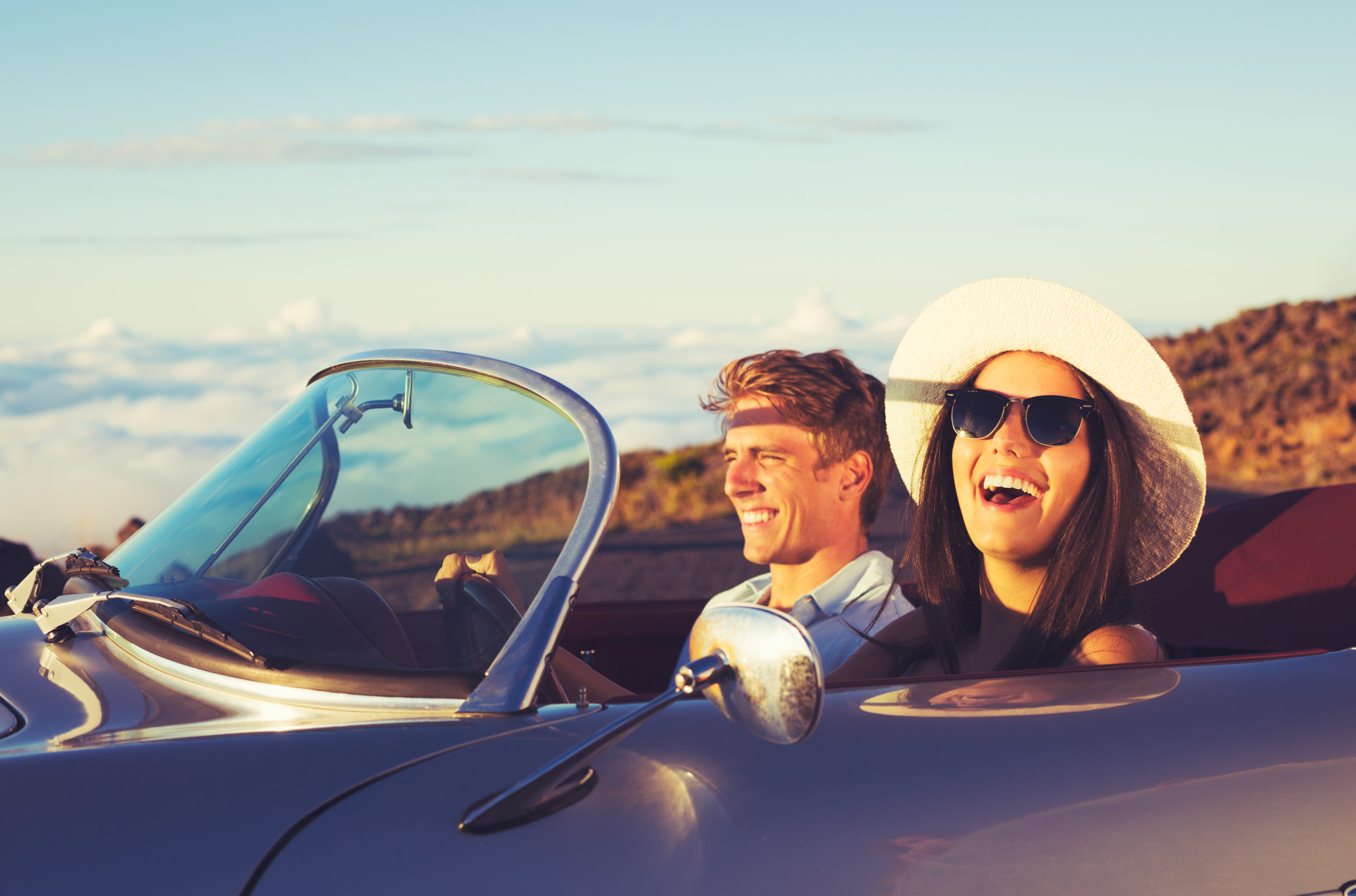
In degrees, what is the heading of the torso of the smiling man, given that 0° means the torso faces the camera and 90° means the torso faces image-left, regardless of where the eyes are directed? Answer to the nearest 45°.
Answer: approximately 45°
